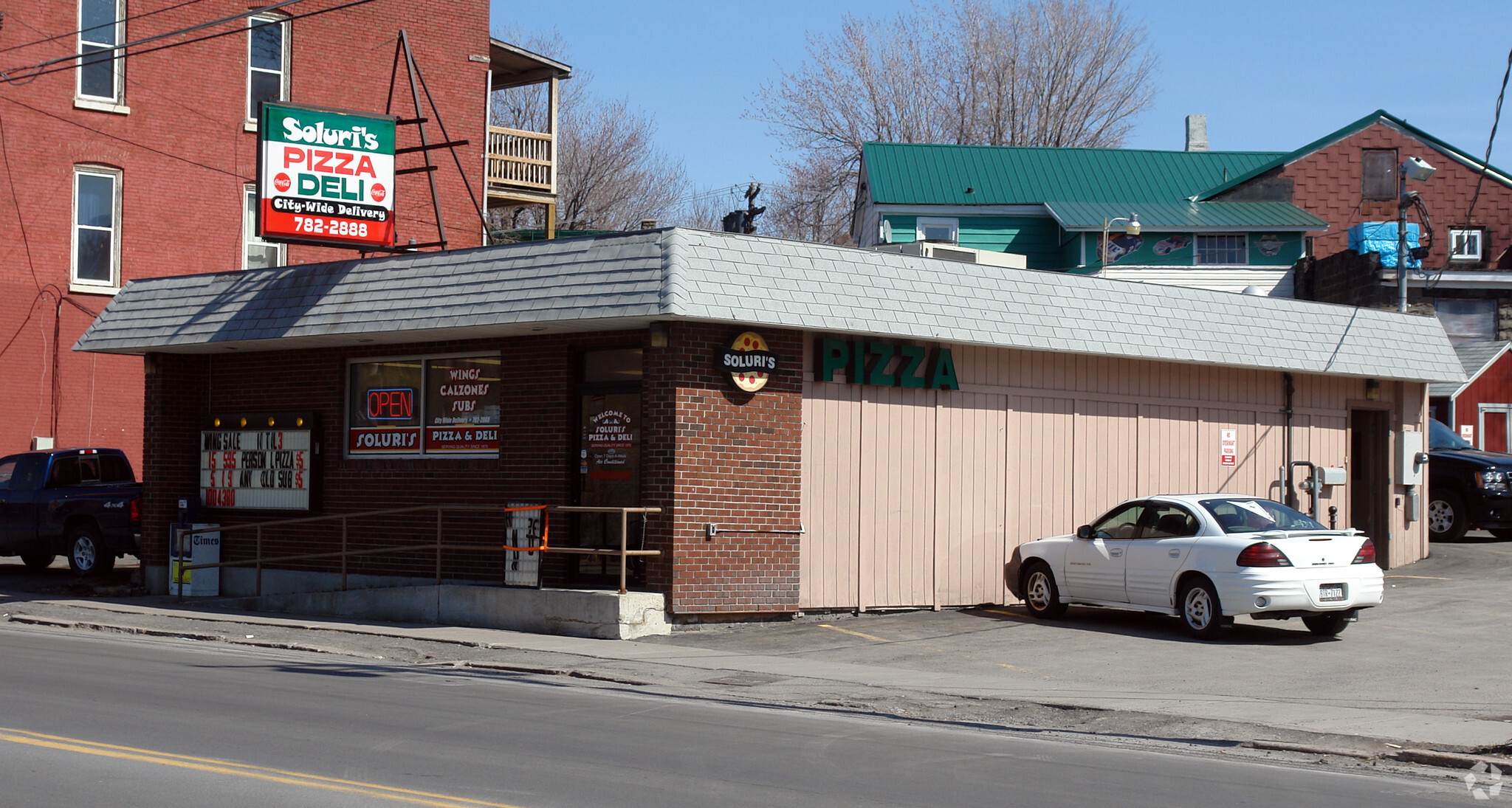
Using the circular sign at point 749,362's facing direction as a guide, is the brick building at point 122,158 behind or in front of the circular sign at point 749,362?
behind

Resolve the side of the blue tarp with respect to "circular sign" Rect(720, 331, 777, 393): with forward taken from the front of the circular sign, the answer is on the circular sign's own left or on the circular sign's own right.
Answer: on the circular sign's own left

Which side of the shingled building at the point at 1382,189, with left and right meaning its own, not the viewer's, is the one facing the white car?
front

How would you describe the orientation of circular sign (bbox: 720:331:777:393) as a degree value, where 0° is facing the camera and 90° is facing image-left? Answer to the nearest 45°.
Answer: approximately 315°

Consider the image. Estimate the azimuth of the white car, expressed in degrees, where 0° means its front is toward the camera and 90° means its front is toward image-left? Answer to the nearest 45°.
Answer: approximately 135°

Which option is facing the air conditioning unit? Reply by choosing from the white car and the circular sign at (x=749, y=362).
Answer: the white car

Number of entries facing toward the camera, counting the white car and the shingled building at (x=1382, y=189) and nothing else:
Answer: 1

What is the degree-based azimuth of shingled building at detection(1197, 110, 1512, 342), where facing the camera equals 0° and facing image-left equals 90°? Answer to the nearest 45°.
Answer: approximately 0°

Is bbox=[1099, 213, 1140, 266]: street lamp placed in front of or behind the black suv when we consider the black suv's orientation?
behind

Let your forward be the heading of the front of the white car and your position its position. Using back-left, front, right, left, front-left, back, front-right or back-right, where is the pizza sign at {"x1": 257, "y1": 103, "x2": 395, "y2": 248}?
front-left

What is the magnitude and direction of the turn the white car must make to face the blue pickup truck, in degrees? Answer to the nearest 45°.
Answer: approximately 45° to its left

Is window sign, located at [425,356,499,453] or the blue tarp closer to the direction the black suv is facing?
the window sign

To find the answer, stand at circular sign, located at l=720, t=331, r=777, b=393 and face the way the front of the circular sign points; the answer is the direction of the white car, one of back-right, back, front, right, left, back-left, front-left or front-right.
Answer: front-left
